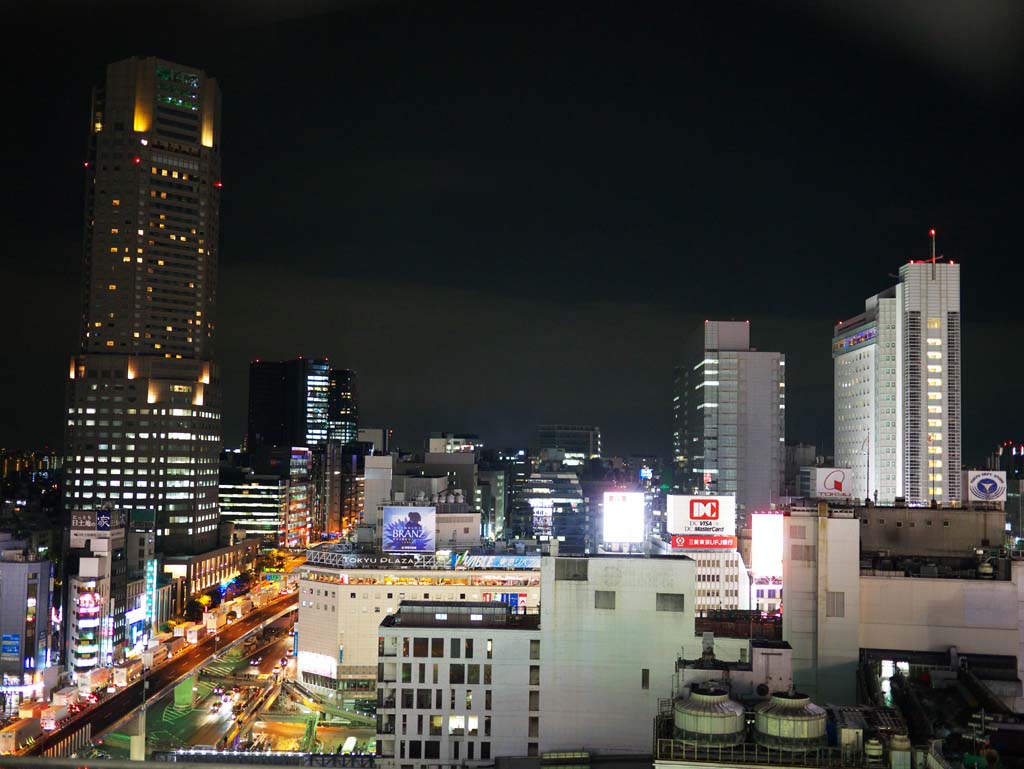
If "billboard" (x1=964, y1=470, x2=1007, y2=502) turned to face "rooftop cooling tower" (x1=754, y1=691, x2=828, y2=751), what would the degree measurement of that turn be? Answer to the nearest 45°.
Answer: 0° — it already faces it

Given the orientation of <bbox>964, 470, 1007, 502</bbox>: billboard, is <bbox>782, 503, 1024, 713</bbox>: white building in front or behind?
in front

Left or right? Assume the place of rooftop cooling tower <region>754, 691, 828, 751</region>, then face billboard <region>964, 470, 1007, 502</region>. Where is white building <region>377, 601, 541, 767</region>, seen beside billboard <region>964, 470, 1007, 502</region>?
left

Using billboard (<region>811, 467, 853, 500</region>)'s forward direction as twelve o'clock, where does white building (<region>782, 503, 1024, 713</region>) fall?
The white building is roughly at 12 o'clock from the billboard.

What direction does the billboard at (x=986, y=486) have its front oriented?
toward the camera

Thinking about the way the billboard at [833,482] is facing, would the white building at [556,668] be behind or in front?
in front

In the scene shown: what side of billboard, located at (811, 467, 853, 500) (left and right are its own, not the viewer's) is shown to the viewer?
front

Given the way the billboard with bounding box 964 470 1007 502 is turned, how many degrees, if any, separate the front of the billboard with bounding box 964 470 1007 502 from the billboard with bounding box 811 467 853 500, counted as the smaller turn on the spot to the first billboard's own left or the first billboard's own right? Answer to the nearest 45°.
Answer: approximately 90° to the first billboard's own right

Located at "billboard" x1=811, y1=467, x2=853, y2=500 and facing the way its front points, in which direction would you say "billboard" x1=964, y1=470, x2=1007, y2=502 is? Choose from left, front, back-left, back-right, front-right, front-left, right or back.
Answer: left

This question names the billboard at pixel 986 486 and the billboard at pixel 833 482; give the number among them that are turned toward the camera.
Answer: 2

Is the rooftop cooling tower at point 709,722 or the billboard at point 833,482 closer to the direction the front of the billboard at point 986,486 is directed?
the rooftop cooling tower

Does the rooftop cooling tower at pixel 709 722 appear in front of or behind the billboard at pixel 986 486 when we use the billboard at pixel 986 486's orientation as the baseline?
in front
